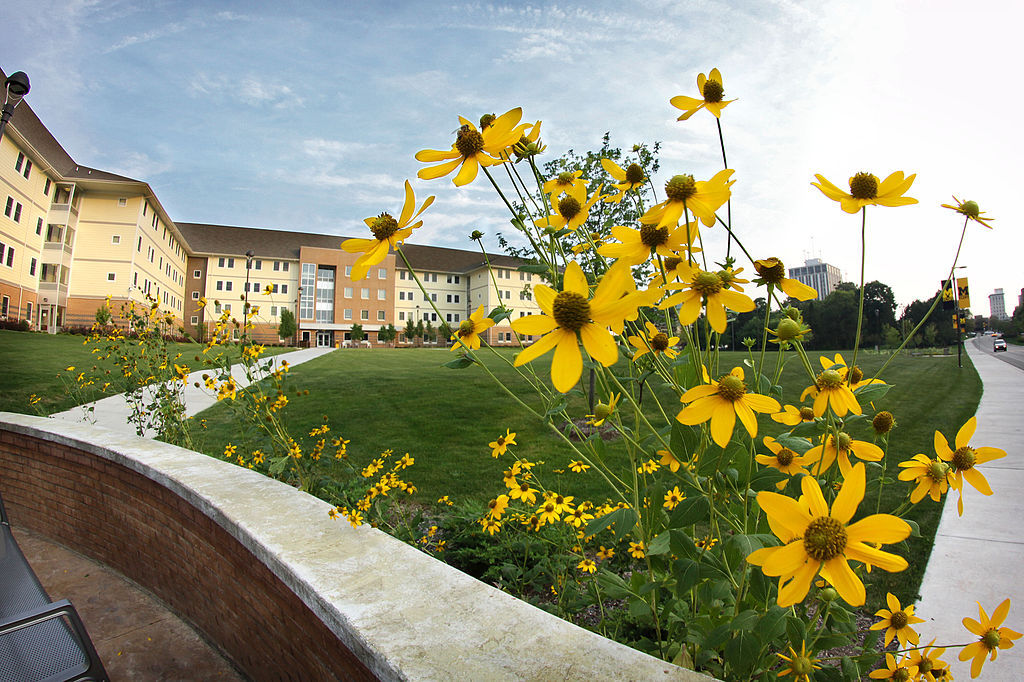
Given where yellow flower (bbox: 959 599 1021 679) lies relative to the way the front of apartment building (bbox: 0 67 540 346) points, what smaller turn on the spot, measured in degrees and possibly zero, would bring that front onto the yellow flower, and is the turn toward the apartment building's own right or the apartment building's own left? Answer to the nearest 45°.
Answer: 0° — it already faces it

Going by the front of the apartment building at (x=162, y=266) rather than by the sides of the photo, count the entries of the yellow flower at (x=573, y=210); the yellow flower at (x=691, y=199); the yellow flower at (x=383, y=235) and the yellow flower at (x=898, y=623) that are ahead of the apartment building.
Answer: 4

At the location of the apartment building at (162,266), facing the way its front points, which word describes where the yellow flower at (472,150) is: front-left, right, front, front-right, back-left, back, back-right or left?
front

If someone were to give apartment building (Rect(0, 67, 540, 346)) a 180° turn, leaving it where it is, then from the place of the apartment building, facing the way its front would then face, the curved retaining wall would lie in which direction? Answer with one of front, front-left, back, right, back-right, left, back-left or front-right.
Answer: back

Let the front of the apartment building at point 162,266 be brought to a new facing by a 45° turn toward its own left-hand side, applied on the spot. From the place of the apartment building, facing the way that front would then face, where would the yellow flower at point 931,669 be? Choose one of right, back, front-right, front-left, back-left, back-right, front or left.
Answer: front-right

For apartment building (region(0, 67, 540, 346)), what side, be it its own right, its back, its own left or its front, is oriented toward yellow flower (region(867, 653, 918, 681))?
front

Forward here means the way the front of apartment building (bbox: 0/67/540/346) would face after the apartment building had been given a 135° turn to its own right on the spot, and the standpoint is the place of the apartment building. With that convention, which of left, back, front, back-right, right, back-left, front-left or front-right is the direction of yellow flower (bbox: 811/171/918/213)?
back-left

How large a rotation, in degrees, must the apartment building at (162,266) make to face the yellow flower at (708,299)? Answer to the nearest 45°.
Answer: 0° — it already faces it

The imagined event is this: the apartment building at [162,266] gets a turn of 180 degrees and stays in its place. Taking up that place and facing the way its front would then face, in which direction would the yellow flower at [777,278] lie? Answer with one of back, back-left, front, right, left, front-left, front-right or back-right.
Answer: back

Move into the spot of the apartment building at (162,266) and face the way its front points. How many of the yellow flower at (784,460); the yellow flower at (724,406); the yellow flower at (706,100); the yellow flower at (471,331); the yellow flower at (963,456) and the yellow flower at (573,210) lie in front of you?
6

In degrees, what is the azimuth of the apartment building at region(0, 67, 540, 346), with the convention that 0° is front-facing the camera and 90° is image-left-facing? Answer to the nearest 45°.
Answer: approximately 0°

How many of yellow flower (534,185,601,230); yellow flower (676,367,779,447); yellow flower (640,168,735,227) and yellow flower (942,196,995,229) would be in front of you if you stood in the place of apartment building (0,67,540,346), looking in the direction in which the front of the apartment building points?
4

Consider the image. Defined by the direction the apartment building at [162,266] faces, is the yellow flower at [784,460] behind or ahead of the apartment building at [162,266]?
ahead

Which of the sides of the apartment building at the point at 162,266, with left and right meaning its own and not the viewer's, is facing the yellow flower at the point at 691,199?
front
